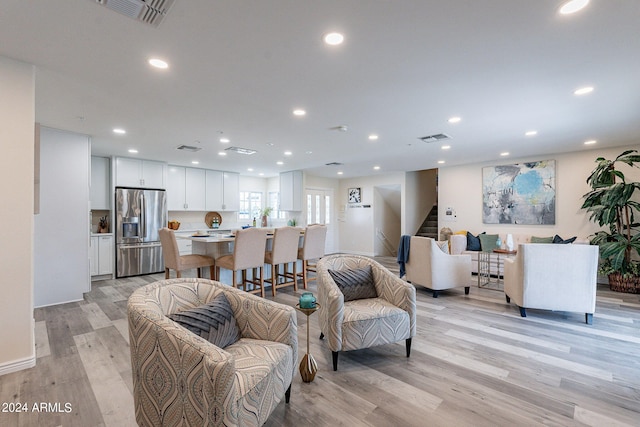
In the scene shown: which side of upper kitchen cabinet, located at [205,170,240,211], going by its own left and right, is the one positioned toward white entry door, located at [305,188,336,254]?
left

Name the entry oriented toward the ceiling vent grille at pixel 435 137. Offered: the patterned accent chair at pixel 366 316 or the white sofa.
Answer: the white sofa

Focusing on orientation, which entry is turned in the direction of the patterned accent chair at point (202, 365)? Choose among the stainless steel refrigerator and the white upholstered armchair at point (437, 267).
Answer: the stainless steel refrigerator

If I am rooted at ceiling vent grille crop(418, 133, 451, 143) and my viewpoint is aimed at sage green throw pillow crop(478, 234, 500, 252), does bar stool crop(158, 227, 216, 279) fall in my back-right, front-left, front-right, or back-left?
back-left

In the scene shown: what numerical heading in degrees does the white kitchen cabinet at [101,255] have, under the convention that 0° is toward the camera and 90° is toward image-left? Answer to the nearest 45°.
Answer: approximately 0°

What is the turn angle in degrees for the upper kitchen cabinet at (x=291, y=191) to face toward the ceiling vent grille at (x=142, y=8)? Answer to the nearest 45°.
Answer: approximately 45° to its left

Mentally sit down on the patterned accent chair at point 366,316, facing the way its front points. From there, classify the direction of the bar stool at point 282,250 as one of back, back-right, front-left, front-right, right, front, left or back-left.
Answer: back

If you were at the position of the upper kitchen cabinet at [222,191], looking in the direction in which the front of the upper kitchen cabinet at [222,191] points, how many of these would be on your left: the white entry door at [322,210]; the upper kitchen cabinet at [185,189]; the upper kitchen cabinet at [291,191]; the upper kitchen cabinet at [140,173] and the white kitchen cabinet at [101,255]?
2
